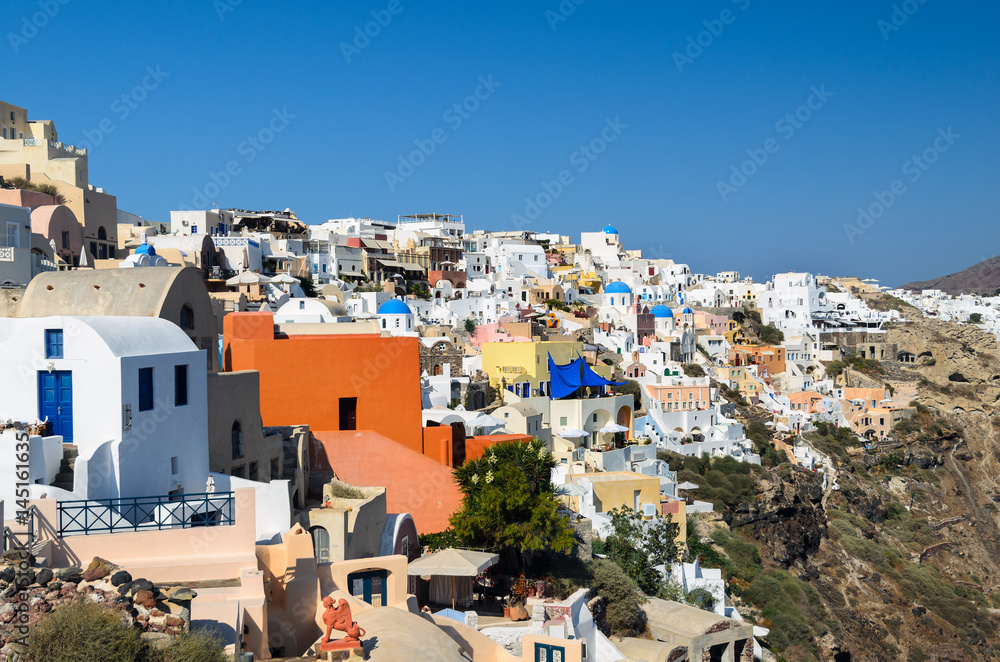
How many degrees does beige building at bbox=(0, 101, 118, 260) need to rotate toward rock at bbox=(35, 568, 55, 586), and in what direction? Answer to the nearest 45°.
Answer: approximately 45° to its right

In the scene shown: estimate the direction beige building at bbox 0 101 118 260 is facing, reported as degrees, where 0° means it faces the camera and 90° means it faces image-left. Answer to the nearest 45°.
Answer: approximately 315°

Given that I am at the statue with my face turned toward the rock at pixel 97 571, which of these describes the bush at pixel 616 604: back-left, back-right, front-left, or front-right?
back-right
